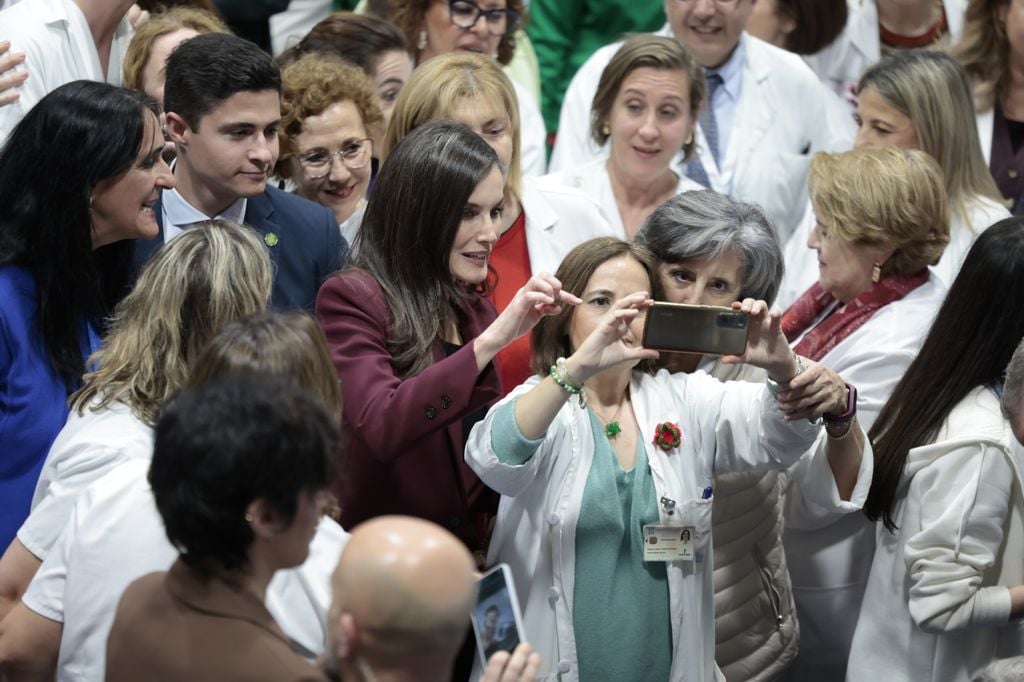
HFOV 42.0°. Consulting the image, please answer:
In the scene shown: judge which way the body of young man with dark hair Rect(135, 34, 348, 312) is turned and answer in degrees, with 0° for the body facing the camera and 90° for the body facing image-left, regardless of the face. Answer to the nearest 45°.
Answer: approximately 315°

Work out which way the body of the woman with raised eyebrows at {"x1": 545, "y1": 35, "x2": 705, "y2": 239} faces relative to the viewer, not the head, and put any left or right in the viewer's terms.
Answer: facing the viewer

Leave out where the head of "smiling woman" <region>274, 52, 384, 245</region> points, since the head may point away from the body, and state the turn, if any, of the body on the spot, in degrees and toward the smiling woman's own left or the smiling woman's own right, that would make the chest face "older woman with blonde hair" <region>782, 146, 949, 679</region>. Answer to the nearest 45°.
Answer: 0° — they already face them

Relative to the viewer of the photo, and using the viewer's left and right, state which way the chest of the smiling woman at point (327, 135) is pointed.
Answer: facing the viewer and to the right of the viewer

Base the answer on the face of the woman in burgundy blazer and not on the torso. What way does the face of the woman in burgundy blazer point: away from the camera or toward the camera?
toward the camera

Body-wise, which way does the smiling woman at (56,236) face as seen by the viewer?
to the viewer's right

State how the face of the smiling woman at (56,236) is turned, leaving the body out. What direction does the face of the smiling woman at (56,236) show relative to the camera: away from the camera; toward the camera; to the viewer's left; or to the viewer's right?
to the viewer's right

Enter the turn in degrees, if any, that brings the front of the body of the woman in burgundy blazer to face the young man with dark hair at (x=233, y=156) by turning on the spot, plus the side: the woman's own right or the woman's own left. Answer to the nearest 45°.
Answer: approximately 180°

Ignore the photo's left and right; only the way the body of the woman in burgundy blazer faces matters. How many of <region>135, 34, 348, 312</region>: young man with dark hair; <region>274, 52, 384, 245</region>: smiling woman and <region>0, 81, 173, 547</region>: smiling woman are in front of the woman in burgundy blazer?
0

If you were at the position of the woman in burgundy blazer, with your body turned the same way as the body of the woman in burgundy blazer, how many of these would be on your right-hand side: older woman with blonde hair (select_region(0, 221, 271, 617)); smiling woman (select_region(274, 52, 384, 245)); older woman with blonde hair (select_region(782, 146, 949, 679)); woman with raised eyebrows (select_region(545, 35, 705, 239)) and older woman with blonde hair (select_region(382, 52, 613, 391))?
1

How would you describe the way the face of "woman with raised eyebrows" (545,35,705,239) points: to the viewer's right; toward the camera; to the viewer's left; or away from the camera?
toward the camera

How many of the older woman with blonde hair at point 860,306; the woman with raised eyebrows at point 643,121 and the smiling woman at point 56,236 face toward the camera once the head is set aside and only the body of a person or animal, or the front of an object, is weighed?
1

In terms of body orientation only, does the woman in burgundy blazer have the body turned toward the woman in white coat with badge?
yes

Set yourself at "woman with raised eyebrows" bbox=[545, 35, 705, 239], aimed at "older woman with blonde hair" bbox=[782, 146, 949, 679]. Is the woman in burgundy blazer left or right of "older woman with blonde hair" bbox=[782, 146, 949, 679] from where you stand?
right

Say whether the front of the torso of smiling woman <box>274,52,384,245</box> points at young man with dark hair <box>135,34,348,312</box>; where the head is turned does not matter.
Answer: no

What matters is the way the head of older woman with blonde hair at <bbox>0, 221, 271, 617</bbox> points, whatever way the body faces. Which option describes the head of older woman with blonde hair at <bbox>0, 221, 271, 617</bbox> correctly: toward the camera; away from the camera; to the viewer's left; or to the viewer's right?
away from the camera

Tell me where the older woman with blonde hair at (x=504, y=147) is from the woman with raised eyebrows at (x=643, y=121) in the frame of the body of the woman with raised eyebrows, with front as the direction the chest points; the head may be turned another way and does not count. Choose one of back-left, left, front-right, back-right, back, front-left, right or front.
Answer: front-right

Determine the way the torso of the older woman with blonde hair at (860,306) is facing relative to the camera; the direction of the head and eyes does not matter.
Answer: to the viewer's left
